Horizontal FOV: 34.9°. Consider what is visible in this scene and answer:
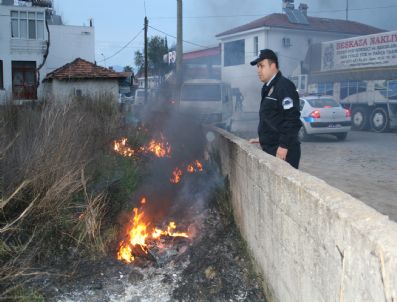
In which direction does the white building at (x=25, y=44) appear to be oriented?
toward the camera

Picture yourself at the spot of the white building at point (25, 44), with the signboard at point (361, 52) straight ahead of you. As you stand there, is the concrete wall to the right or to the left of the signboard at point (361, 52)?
right

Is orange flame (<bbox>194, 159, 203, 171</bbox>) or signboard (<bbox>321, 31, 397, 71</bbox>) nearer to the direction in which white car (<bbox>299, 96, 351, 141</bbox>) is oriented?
the signboard

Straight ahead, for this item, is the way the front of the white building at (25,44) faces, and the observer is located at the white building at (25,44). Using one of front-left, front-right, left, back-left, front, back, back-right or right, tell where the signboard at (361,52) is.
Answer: front-left

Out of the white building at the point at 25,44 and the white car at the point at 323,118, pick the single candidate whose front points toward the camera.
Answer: the white building

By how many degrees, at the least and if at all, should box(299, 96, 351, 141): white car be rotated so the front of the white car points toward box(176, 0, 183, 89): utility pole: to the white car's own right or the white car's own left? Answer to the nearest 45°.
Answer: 0° — it already faces it

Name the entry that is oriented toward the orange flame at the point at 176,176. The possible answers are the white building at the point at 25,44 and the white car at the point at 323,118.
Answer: the white building

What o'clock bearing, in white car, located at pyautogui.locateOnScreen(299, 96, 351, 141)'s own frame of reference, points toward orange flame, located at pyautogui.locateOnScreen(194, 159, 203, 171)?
The orange flame is roughly at 8 o'clock from the white car.

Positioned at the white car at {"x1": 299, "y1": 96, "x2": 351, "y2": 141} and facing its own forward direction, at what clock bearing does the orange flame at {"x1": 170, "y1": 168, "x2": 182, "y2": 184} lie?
The orange flame is roughly at 8 o'clock from the white car.

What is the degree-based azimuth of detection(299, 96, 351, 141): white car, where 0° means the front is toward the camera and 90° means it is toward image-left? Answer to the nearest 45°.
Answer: approximately 135°

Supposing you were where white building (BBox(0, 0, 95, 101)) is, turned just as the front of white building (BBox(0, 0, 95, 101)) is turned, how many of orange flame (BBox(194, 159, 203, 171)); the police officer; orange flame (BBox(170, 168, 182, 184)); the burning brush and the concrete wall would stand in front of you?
5

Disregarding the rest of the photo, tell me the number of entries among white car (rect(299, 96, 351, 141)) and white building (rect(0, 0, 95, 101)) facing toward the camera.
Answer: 1

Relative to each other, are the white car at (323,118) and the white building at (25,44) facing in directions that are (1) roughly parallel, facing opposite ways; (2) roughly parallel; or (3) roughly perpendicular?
roughly parallel, facing opposite ways

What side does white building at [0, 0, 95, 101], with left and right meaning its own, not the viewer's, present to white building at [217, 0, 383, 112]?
left
